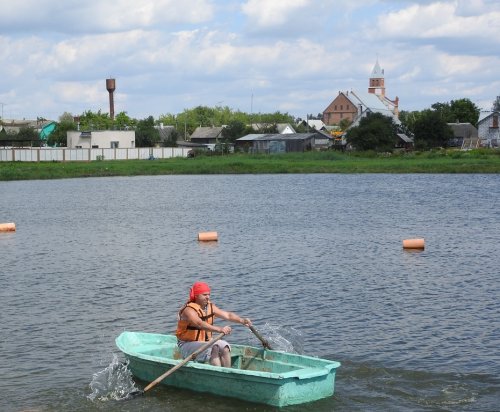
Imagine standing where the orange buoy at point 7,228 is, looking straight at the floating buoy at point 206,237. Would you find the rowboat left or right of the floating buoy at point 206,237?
right

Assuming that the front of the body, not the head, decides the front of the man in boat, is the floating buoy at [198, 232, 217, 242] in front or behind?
behind

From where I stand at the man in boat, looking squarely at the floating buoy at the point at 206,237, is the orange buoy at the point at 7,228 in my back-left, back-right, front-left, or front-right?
front-left

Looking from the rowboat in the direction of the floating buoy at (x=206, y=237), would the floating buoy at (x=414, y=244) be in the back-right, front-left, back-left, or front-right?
front-right

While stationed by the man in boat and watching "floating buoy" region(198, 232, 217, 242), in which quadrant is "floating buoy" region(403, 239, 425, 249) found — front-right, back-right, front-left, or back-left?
front-right

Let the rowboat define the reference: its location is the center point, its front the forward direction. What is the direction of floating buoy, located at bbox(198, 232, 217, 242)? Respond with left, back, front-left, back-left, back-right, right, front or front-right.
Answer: front-right

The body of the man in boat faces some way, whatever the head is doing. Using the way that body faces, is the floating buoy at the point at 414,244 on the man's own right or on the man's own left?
on the man's own left

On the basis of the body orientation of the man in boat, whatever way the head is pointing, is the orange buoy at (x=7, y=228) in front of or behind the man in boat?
behind

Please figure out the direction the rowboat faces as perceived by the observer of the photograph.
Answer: facing away from the viewer and to the left of the viewer

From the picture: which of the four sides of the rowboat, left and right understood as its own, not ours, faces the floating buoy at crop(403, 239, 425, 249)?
right
